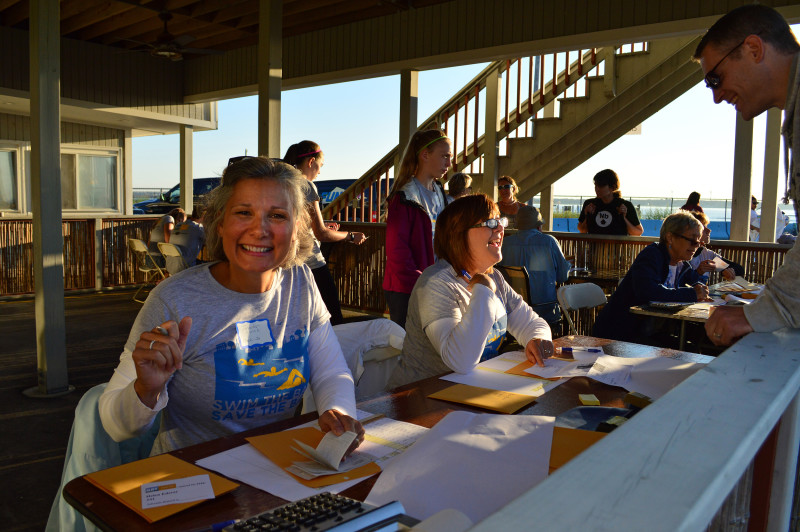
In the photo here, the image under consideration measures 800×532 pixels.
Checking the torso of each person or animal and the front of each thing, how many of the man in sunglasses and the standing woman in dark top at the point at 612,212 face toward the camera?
1

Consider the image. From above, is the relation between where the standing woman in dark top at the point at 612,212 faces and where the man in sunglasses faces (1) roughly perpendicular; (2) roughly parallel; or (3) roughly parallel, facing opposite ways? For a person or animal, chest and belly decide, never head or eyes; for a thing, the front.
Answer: roughly perpendicular

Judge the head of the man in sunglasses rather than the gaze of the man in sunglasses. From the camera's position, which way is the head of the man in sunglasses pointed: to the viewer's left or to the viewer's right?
to the viewer's left

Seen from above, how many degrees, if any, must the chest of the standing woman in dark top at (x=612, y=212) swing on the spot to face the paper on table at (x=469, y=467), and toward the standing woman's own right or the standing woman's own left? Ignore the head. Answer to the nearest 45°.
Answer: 0° — they already face it

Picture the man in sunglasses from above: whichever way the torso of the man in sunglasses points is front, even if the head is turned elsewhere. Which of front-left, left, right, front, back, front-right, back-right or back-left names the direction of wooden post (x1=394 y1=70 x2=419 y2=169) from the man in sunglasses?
front-right

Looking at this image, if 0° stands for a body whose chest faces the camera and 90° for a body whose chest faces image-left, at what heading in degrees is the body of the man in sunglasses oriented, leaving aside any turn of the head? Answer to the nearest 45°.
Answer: approximately 90°

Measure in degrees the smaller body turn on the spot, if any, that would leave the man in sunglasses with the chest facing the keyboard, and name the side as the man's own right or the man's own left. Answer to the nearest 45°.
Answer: approximately 90° to the man's own left

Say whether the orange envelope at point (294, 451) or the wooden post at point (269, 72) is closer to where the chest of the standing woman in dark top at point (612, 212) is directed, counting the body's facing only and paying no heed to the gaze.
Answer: the orange envelope

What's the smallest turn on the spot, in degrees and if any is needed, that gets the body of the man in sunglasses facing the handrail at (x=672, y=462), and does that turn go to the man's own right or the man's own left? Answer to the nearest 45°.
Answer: approximately 90° to the man's own left

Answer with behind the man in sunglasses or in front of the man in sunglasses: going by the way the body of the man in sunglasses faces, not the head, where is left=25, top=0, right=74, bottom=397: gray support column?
in front

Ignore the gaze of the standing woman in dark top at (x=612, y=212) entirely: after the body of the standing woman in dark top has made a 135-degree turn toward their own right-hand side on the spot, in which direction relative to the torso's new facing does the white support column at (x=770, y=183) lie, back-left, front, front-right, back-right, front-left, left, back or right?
back-right

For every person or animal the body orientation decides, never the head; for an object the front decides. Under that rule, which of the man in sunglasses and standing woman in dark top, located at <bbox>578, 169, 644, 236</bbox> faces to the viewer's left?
the man in sunglasses

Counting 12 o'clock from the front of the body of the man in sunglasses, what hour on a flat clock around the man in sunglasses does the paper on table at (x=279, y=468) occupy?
The paper on table is roughly at 10 o'clock from the man in sunglasses.

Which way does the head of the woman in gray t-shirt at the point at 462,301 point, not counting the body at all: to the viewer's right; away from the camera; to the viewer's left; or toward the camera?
to the viewer's right

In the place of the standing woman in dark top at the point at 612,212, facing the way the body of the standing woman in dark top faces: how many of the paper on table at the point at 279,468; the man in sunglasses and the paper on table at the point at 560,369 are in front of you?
3
